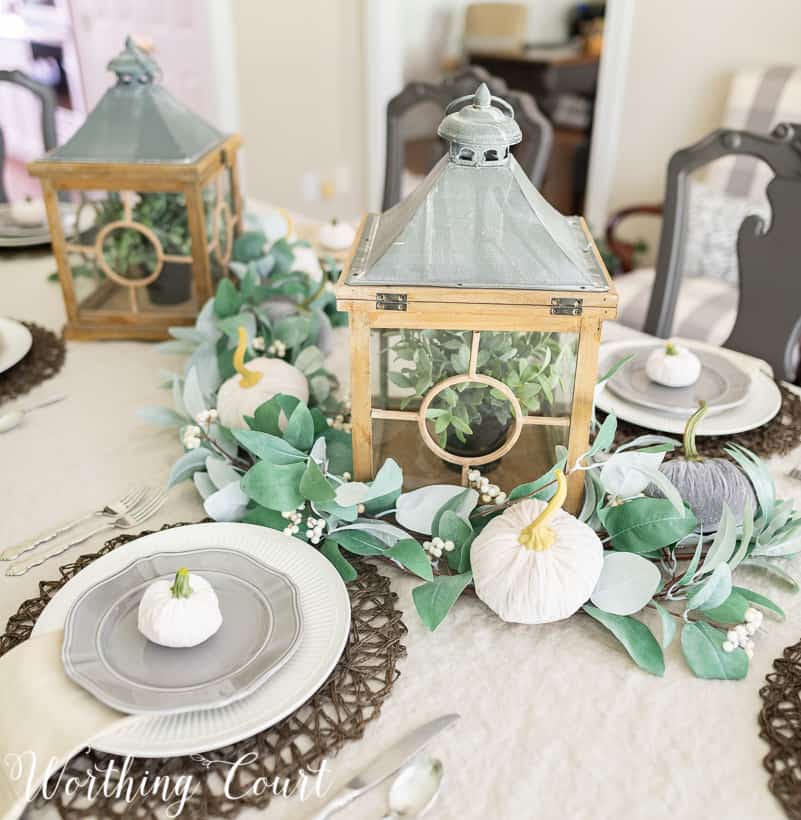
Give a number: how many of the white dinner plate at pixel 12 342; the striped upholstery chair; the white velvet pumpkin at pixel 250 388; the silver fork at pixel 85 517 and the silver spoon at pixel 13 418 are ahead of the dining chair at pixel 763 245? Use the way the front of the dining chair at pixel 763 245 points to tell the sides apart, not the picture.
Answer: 4

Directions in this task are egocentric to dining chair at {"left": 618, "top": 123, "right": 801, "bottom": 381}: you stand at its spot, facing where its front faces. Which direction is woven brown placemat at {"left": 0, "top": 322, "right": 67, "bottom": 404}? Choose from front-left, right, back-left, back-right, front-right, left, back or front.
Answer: front

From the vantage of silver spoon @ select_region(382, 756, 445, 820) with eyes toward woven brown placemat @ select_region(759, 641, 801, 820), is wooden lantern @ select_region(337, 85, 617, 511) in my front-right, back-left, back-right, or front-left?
front-left

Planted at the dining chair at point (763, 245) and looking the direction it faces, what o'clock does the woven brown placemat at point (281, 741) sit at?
The woven brown placemat is roughly at 11 o'clock from the dining chair.

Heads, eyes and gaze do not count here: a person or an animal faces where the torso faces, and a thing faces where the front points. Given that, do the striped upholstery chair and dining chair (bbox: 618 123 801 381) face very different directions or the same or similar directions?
same or similar directions

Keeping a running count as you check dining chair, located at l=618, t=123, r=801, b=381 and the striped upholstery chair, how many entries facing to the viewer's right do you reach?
0

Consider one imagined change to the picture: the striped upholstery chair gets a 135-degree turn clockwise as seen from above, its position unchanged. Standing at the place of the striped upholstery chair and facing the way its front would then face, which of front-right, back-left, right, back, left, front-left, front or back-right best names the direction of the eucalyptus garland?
back

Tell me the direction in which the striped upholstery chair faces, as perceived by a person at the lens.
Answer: facing the viewer and to the left of the viewer

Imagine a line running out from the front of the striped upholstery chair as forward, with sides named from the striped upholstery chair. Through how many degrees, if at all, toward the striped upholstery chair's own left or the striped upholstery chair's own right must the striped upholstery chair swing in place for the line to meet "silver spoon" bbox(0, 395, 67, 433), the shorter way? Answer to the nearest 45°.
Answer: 0° — it already faces it

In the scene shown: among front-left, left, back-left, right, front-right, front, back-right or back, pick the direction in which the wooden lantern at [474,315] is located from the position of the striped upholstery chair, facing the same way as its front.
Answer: front-left

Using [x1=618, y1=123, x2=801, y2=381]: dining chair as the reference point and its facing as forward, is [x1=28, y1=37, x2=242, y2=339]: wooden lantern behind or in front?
in front

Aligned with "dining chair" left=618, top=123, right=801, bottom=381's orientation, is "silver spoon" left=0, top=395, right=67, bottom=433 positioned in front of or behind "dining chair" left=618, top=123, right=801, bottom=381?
in front

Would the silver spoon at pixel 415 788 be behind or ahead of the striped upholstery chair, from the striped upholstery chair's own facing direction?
ahead

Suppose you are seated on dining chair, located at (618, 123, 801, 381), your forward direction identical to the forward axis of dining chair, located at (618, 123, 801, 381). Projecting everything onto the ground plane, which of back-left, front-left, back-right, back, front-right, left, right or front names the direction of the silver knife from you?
front-left

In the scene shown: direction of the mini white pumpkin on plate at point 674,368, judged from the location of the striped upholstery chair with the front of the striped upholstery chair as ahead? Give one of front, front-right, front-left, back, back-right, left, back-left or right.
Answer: front-left

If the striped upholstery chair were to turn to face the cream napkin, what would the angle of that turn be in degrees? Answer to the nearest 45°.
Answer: approximately 45° to its left
